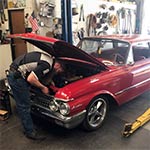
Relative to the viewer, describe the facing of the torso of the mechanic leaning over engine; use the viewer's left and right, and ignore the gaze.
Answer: facing to the right of the viewer

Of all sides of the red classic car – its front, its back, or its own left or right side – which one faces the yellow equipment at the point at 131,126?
left

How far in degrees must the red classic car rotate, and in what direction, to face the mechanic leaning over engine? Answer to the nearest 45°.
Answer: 0° — it already faces them

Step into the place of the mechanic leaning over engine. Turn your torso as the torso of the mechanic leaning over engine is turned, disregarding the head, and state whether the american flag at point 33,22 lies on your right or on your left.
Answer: on your left

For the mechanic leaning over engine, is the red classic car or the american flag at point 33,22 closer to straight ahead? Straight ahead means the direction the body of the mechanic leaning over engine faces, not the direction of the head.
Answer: the red classic car

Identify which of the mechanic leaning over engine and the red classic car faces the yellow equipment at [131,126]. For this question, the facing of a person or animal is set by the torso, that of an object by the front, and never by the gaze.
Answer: the mechanic leaning over engine

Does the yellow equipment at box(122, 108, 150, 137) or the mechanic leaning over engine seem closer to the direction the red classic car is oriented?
the mechanic leaning over engine

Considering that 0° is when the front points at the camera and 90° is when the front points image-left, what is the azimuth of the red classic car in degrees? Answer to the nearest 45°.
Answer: approximately 45°

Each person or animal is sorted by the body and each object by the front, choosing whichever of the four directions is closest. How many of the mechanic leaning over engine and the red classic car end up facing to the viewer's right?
1

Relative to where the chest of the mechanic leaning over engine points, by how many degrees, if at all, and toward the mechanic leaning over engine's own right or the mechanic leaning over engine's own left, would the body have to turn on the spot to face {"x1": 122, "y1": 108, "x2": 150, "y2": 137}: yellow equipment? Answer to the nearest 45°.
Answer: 0° — they already face it
